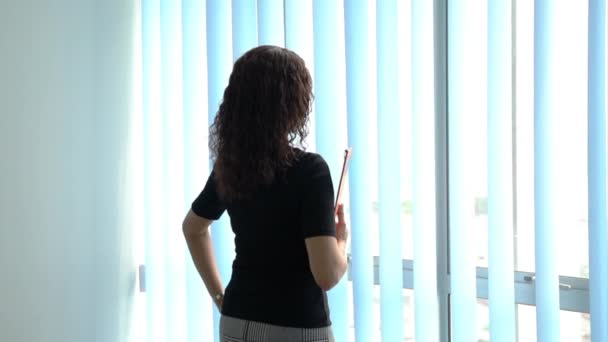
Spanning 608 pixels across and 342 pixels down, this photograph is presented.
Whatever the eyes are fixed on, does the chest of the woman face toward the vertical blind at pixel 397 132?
yes

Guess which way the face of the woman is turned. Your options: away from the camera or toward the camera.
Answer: away from the camera

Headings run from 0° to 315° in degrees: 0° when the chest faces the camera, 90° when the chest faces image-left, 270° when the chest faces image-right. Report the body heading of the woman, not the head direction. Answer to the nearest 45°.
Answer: approximately 225°
